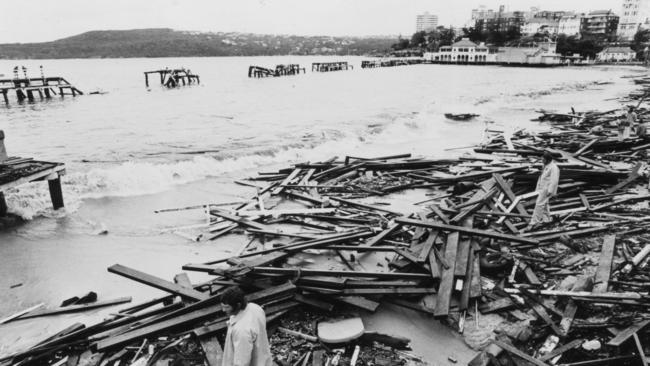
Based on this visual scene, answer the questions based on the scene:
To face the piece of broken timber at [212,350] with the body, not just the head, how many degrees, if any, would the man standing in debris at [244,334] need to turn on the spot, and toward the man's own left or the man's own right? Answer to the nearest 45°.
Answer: approximately 90° to the man's own right

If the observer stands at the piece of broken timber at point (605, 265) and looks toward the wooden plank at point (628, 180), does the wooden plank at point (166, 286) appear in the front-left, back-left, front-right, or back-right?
back-left

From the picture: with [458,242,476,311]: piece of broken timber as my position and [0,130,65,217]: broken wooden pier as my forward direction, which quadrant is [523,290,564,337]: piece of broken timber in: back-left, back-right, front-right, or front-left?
back-left

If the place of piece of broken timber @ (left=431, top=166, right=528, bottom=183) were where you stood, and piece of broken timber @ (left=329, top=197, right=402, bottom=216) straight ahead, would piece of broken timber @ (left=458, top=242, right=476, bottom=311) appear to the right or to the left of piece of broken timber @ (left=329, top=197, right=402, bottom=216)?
left

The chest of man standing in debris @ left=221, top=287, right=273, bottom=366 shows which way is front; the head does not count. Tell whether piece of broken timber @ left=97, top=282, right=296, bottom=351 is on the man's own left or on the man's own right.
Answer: on the man's own right
